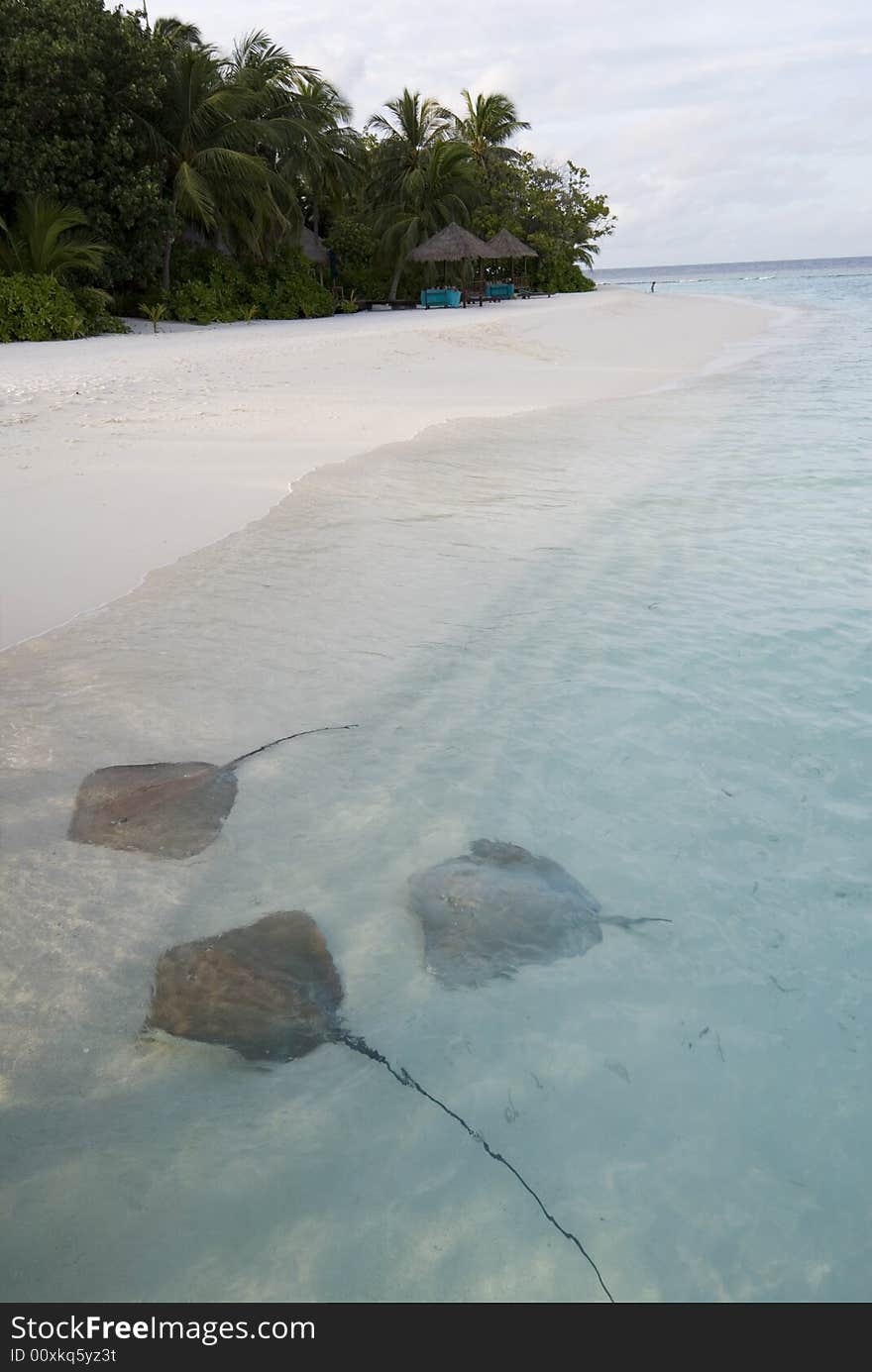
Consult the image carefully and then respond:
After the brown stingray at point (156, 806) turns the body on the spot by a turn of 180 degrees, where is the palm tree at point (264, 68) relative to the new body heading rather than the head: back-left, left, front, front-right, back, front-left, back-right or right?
front-left

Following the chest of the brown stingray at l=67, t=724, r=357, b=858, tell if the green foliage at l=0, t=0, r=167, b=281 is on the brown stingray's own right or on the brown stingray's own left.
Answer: on the brown stingray's own right

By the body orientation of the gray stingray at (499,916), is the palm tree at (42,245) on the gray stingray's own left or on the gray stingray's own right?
on the gray stingray's own right

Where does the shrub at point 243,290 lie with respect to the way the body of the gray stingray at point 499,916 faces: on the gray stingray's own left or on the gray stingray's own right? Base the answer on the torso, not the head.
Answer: on the gray stingray's own right

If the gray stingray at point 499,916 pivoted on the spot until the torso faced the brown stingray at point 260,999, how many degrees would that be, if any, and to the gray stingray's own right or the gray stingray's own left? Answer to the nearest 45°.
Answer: approximately 45° to the gray stingray's own left

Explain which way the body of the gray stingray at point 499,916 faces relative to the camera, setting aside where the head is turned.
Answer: to the viewer's left

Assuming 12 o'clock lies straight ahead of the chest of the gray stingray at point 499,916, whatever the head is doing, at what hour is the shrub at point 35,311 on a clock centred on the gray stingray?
The shrub is roughly at 2 o'clock from the gray stingray.

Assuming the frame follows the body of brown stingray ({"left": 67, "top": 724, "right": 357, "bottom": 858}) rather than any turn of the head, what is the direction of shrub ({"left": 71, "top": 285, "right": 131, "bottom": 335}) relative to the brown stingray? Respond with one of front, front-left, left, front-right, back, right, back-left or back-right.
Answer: back-right

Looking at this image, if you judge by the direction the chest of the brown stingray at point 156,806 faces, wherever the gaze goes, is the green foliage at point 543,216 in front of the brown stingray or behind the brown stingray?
behind

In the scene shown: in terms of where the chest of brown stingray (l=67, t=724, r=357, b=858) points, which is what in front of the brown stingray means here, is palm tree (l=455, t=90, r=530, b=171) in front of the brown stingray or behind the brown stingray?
behind

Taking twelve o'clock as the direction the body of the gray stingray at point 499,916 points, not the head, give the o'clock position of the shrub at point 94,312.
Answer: The shrub is roughly at 2 o'clock from the gray stingray.

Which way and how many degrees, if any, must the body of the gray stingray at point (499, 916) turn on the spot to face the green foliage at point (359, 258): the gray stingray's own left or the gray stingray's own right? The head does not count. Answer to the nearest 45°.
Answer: approximately 90° to the gray stingray's own right
